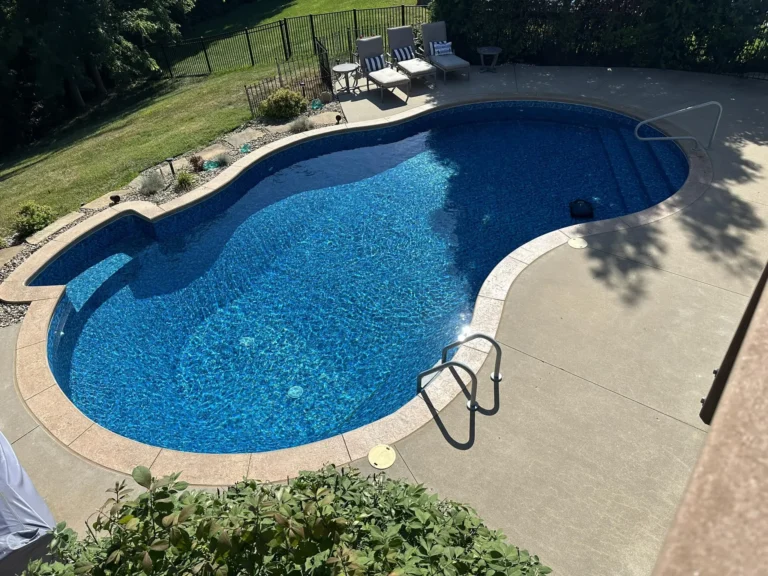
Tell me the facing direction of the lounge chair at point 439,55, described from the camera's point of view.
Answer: facing the viewer and to the right of the viewer

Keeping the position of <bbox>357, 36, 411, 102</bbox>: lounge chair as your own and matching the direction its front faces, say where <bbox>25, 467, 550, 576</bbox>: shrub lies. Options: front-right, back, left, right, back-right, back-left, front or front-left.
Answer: front-right

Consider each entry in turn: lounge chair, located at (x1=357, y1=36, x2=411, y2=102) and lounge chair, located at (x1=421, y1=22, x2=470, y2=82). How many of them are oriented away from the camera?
0

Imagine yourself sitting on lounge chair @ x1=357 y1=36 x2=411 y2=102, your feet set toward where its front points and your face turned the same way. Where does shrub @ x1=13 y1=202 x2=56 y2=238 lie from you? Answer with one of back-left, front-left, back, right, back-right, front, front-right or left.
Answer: right

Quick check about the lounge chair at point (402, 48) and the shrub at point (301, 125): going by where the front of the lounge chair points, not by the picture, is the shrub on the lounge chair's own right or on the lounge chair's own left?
on the lounge chair's own right

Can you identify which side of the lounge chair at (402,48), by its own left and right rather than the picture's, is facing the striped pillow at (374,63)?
right

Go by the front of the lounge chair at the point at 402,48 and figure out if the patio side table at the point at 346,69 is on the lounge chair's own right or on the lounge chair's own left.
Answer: on the lounge chair's own right

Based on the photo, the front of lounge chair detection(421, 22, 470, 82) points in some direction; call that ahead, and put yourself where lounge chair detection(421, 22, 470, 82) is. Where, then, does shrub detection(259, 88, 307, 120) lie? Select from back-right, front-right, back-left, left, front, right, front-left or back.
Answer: right

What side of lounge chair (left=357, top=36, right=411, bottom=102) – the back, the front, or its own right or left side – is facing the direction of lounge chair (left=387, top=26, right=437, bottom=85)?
left

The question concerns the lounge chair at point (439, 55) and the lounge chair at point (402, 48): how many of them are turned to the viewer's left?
0

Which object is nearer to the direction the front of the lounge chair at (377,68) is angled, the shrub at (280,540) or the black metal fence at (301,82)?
the shrub

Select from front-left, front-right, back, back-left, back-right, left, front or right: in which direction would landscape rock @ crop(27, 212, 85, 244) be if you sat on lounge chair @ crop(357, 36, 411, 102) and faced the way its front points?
right

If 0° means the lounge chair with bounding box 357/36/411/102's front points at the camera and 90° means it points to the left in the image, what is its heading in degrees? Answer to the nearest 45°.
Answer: approximately 315°

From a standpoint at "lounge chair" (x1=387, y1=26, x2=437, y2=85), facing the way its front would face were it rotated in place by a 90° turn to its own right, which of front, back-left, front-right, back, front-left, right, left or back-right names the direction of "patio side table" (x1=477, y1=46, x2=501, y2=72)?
back-left
